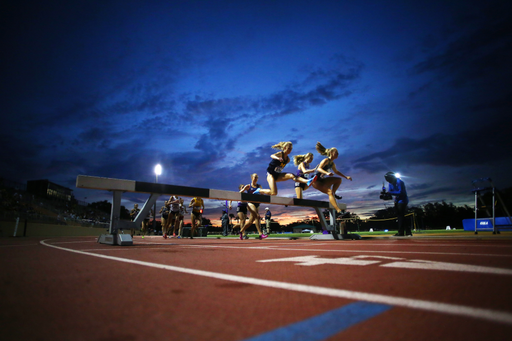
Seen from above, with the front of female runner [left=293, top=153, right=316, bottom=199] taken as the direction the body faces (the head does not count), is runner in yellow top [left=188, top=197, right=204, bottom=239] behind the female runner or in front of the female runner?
behind

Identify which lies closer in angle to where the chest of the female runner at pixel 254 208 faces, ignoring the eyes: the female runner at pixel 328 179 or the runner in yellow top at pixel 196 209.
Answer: the female runner

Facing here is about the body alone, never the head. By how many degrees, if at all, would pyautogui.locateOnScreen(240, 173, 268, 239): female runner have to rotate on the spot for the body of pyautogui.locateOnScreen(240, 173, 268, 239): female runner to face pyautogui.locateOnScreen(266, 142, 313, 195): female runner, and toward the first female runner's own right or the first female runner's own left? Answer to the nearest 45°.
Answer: approximately 45° to the first female runner's own right

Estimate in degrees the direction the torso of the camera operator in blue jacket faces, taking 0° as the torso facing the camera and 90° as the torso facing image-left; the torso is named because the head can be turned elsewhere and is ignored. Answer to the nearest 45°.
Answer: approximately 90°

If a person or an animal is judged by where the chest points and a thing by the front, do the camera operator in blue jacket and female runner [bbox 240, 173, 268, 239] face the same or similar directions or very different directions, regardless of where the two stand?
very different directions

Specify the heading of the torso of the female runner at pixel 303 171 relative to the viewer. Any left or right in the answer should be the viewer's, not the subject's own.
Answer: facing the viewer and to the right of the viewer

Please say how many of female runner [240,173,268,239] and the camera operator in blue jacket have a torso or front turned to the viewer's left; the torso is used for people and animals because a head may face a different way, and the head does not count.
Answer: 1

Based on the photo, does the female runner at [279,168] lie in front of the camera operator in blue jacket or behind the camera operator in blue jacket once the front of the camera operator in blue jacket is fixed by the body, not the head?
in front

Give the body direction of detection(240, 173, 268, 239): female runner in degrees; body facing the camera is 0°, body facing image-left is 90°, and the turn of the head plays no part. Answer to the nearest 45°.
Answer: approximately 315°

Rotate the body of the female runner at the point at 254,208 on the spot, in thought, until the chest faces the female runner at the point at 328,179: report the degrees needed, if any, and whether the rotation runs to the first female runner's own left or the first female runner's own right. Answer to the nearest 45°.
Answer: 0° — they already face them

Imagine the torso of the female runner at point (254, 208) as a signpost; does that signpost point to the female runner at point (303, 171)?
yes
